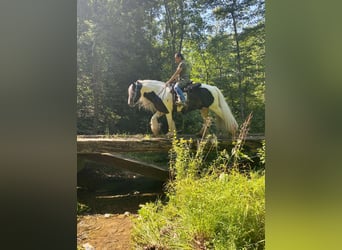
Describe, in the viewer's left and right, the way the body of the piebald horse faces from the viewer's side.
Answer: facing to the left of the viewer

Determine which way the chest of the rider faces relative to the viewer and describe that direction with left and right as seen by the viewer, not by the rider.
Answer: facing to the left of the viewer
